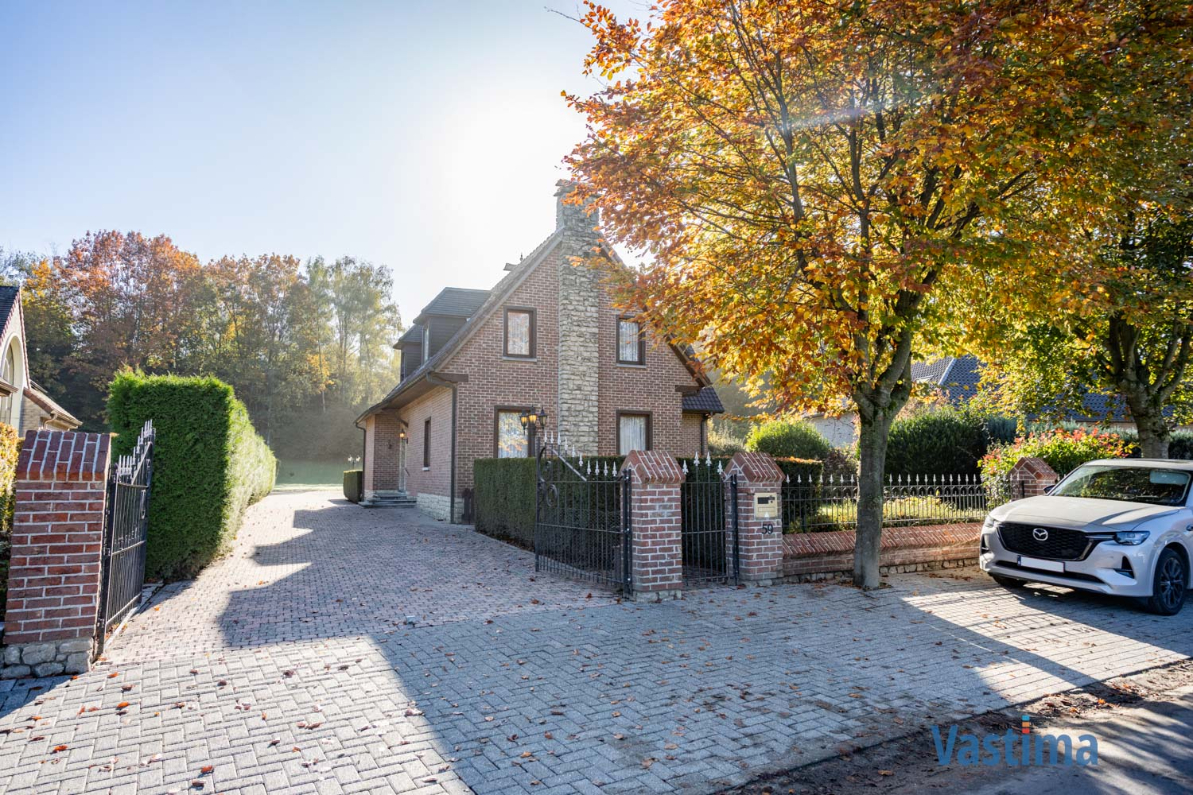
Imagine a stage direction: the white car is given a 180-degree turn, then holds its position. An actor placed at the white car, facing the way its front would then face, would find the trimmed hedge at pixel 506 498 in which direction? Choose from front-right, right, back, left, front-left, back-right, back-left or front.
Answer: back-left

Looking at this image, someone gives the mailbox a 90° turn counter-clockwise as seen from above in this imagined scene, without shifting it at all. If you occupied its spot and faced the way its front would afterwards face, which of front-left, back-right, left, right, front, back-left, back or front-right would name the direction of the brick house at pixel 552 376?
back-left

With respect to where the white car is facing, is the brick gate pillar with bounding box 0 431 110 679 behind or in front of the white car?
in front

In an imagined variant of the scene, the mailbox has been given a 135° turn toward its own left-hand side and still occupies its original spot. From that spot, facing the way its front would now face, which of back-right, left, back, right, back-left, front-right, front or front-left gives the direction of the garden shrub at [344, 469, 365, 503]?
left

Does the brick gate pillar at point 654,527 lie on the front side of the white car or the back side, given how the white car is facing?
on the front side

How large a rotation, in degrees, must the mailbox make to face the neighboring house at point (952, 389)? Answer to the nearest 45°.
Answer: approximately 180°

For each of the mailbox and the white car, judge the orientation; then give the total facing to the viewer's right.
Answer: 0

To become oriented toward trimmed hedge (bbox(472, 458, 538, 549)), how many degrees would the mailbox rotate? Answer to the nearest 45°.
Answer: approximately 135° to its right

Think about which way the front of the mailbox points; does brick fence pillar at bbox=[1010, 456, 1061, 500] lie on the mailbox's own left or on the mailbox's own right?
on the mailbox's own left

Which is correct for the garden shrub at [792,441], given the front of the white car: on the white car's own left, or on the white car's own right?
on the white car's own right

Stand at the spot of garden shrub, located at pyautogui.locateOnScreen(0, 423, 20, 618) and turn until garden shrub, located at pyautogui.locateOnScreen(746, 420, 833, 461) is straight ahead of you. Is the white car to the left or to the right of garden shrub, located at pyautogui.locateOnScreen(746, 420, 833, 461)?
right

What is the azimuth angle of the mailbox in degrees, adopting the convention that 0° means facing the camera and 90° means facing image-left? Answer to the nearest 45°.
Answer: approximately 0°

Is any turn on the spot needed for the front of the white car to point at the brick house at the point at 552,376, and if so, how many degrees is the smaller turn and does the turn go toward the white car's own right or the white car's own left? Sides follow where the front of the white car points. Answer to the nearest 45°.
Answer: approximately 45° to the white car's own right

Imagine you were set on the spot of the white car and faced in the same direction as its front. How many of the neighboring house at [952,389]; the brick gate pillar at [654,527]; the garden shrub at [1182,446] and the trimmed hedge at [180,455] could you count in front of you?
2
